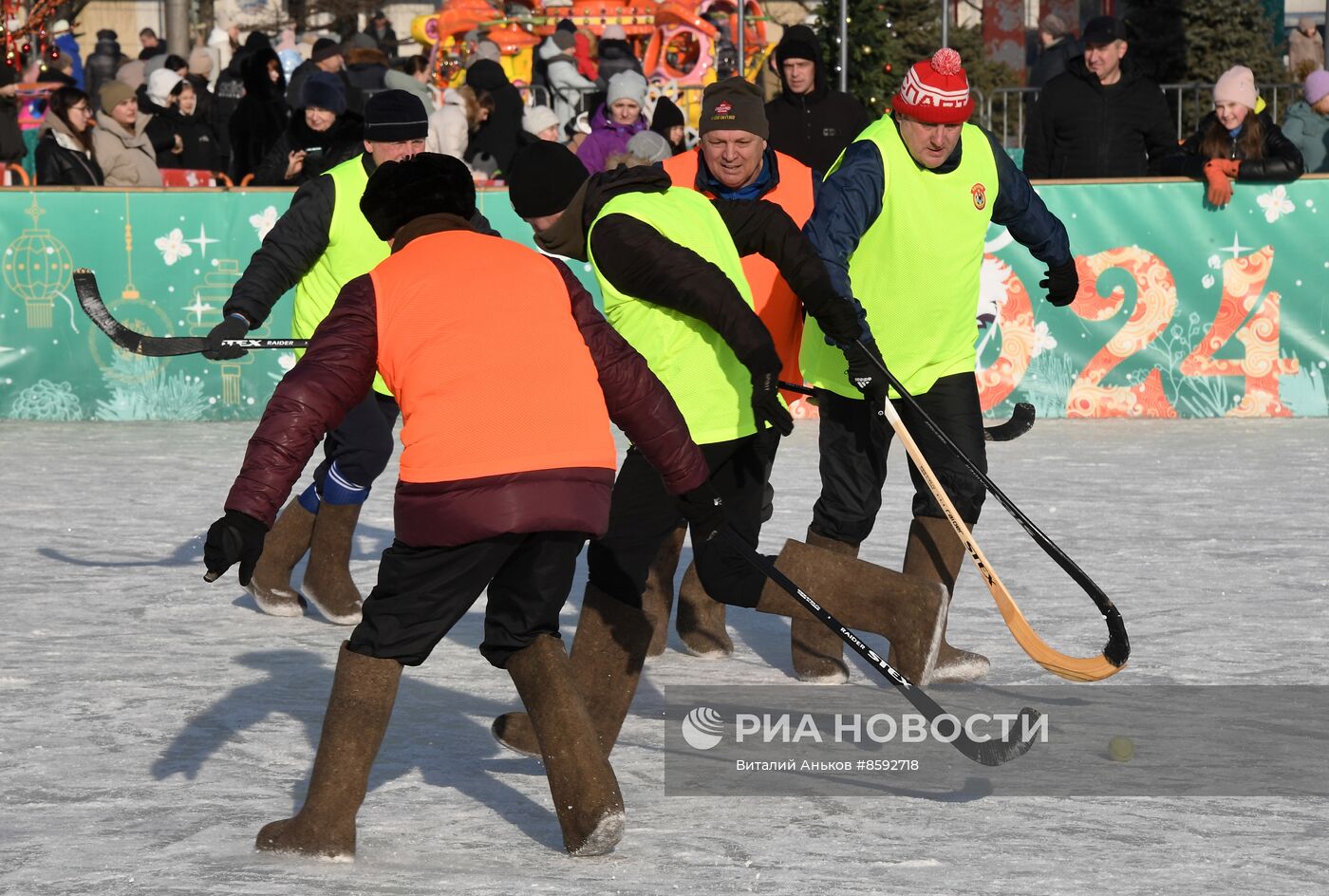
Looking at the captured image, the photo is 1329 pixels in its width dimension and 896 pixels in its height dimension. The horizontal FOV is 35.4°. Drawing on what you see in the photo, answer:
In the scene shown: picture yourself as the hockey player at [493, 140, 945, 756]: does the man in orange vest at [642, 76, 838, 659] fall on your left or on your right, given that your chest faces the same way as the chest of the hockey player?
on your right

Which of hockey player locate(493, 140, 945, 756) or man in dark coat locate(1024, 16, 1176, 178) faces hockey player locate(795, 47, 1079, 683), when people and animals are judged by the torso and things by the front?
the man in dark coat

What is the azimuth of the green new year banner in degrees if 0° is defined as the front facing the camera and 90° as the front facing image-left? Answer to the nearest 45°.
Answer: approximately 0°

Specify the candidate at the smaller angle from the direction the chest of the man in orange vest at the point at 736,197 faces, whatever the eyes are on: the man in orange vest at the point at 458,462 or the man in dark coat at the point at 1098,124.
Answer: the man in orange vest

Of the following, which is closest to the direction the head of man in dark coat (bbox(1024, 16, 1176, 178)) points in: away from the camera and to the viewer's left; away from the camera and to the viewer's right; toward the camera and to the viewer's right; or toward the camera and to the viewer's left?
toward the camera and to the viewer's left

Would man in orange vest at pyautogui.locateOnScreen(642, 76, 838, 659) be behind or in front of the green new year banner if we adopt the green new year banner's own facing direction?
in front

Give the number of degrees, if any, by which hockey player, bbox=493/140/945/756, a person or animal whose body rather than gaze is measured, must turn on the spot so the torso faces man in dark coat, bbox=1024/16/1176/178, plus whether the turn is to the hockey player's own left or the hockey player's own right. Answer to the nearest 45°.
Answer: approximately 90° to the hockey player's own right

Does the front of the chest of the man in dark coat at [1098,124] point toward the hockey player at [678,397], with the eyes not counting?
yes
